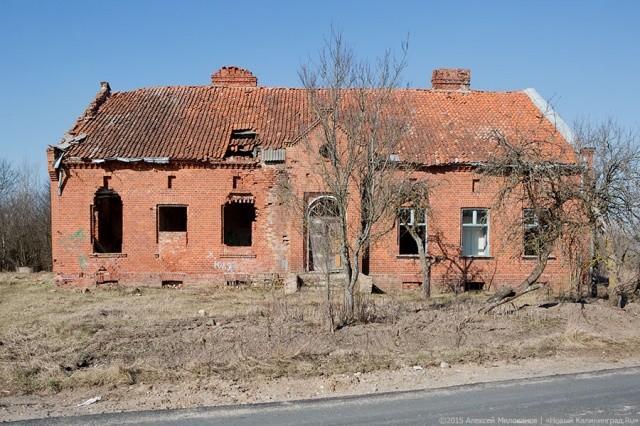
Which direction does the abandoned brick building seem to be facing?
toward the camera
